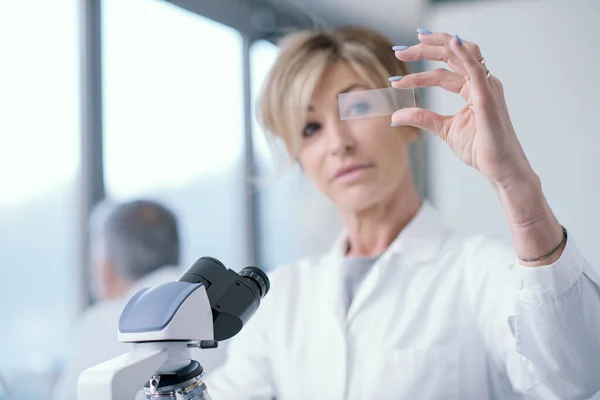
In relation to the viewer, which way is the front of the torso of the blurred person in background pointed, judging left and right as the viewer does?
facing away from the viewer and to the left of the viewer

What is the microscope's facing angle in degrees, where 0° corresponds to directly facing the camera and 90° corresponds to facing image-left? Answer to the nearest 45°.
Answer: approximately 225°

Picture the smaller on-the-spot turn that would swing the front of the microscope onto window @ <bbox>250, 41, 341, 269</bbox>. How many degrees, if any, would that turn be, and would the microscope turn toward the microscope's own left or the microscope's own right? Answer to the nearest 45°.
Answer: approximately 45° to the microscope's own left

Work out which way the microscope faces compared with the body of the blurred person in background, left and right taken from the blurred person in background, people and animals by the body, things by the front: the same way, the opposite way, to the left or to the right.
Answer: to the right

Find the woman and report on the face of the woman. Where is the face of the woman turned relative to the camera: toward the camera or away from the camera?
toward the camera

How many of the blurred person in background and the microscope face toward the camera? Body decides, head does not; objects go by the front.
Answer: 0

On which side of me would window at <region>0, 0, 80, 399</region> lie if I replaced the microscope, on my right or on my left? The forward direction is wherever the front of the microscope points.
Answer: on my left

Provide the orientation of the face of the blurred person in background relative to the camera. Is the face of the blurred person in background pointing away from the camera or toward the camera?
away from the camera
